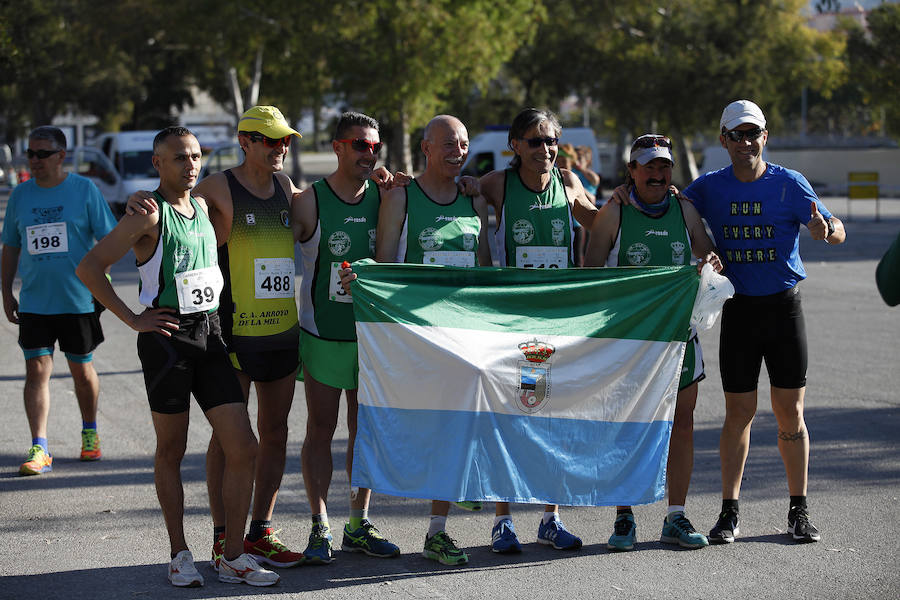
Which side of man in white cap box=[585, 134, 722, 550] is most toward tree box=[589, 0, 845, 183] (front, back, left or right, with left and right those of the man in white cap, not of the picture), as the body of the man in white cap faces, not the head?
back

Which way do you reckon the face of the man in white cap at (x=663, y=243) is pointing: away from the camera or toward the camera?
toward the camera

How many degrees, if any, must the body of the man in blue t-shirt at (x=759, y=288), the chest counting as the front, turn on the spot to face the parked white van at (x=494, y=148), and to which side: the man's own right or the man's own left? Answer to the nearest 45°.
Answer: approximately 180°

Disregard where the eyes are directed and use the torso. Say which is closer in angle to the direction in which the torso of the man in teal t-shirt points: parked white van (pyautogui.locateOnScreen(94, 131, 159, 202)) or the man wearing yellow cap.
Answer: the man wearing yellow cap

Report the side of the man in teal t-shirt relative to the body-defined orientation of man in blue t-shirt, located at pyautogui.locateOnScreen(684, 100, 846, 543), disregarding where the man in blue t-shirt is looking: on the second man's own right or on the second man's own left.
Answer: on the second man's own right

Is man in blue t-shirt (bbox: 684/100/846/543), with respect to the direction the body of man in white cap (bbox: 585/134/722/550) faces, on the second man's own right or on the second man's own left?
on the second man's own left

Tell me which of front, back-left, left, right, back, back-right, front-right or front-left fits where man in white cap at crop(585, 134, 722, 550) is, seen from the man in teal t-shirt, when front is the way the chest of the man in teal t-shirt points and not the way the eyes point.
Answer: front-left

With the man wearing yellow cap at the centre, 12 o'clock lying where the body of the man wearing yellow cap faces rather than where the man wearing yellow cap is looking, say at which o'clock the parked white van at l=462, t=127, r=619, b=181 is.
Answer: The parked white van is roughly at 8 o'clock from the man wearing yellow cap.

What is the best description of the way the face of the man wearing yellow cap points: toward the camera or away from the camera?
toward the camera

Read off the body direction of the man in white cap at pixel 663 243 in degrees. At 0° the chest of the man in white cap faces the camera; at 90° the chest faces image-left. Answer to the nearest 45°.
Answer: approximately 0°

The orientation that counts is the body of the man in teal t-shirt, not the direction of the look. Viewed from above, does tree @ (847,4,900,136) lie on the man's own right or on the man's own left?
on the man's own left

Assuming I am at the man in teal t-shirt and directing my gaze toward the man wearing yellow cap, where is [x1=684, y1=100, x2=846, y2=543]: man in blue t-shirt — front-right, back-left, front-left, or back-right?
front-left

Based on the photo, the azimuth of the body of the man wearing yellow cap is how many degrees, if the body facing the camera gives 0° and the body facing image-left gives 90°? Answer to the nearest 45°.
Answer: approximately 315°

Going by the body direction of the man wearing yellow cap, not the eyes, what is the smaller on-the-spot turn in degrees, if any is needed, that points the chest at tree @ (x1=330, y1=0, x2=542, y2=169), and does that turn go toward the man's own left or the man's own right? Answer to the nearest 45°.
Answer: approximately 135° to the man's own left

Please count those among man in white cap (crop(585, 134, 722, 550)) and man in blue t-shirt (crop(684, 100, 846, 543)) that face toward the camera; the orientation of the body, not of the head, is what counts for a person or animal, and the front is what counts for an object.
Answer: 2

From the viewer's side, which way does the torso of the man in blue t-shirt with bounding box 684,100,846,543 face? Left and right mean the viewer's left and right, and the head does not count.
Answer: facing the viewer
